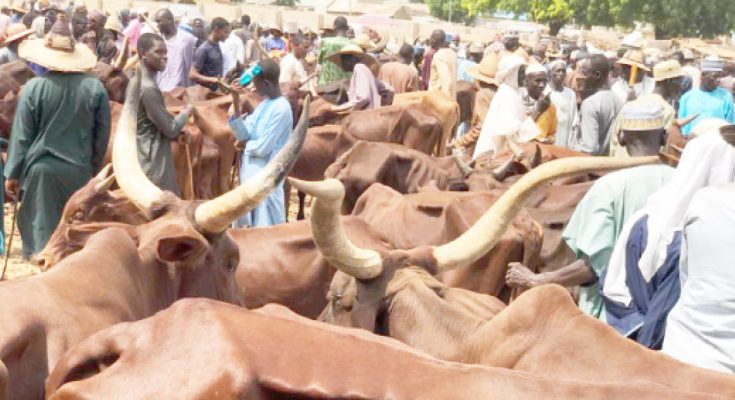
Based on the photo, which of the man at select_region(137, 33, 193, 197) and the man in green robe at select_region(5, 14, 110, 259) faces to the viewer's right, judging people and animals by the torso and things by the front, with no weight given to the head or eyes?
the man

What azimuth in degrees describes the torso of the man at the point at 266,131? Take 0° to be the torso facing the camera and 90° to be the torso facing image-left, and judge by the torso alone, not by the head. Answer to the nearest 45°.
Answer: approximately 90°

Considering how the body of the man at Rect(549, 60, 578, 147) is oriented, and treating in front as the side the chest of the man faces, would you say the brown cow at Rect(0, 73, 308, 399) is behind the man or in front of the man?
in front

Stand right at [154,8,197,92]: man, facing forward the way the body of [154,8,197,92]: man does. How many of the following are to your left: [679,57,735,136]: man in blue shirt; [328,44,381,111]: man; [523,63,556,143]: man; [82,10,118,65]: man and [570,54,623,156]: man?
4

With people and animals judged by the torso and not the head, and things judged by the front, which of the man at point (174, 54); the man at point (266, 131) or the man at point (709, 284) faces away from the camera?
the man at point (709, 284)

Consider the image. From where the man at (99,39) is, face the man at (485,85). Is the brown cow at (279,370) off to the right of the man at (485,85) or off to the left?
right

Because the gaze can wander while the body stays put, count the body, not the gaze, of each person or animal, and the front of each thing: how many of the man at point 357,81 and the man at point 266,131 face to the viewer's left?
2

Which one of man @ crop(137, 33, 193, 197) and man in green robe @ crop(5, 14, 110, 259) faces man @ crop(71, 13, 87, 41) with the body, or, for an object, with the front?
the man in green robe

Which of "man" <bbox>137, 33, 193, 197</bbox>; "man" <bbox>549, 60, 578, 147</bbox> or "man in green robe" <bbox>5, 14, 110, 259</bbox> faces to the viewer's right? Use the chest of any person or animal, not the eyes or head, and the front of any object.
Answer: "man" <bbox>137, 33, 193, 197</bbox>

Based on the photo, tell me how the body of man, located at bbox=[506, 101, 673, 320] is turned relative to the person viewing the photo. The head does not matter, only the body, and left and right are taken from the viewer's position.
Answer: facing away from the viewer and to the left of the viewer
